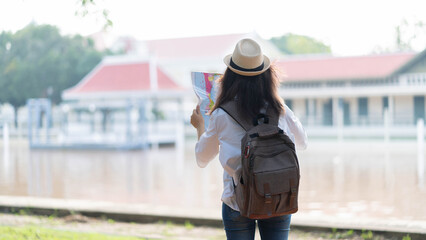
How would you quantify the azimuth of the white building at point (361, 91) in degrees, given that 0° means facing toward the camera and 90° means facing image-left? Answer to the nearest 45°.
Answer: approximately 0°

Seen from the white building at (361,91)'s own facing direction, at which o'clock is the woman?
The woman is roughly at 12 o'clock from the white building.

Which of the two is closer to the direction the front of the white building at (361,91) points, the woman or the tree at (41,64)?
the woman

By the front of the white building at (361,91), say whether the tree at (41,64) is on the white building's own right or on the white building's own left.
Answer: on the white building's own right

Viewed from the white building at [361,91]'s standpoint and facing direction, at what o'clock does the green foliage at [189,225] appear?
The green foliage is roughly at 12 o'clock from the white building.

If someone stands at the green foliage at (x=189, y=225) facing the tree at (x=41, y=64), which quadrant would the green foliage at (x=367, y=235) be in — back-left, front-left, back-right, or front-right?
back-right

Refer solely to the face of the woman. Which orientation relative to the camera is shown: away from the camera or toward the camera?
away from the camera
